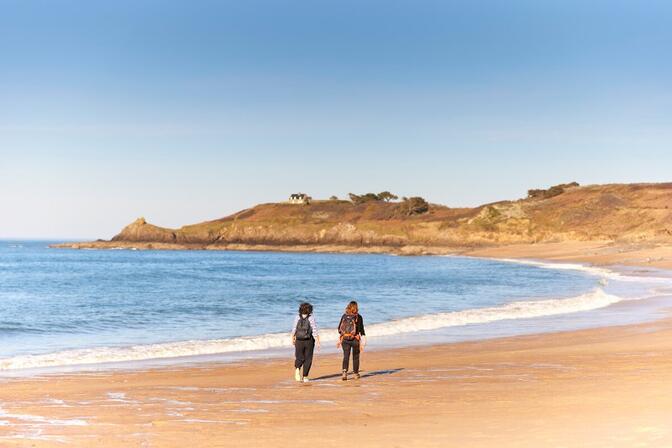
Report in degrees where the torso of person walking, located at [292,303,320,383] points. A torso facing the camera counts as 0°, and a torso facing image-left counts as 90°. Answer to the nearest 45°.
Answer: approximately 180°

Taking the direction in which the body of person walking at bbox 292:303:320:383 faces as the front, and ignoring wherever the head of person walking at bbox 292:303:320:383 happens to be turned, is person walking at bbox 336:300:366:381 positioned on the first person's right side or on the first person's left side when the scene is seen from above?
on the first person's right side
